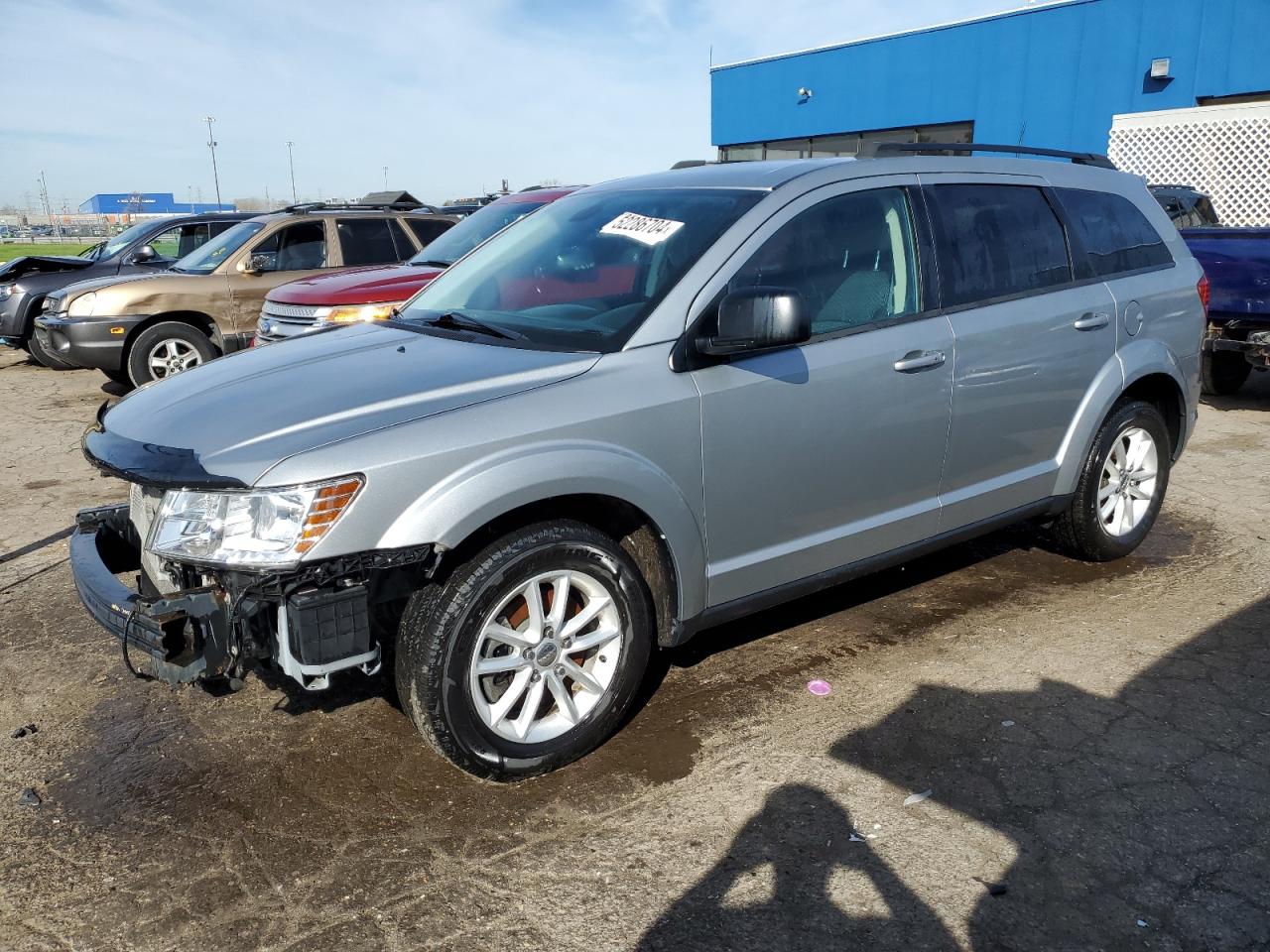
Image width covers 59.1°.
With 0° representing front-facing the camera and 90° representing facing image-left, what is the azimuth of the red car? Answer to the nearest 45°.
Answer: approximately 45°

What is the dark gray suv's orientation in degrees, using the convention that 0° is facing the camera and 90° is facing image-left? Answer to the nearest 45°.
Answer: approximately 45°

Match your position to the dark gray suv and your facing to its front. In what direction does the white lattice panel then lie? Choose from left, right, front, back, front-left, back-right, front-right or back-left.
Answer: back-left

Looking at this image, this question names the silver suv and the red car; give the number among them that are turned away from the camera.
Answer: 0

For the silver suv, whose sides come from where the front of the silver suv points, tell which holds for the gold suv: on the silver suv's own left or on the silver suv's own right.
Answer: on the silver suv's own right

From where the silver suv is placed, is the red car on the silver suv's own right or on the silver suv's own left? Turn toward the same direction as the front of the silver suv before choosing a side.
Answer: on the silver suv's own right

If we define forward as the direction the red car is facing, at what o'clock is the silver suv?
The silver suv is roughly at 10 o'clock from the red car.

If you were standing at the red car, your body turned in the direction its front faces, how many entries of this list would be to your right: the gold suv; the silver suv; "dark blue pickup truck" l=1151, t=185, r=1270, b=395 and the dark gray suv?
2

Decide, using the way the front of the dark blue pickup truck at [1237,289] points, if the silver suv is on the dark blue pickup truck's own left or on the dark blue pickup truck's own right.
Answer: on the dark blue pickup truck's own left

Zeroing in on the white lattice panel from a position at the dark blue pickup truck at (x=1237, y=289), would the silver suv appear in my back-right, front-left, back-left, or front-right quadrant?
back-left

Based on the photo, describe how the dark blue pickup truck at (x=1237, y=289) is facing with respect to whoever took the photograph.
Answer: facing away from the viewer and to the left of the viewer
